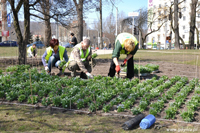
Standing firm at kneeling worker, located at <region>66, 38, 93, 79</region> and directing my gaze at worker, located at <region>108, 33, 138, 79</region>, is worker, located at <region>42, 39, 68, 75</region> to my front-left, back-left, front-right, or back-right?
back-left

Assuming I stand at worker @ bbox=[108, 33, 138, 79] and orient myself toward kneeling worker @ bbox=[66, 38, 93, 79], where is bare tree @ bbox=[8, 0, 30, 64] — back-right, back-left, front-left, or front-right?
front-right

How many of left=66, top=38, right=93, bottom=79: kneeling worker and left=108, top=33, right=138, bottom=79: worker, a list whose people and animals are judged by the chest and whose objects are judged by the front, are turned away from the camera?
0

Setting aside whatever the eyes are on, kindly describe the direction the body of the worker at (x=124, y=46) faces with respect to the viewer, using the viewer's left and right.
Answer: facing the viewer

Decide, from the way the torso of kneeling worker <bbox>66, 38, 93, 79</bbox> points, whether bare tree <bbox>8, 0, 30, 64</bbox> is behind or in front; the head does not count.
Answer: behind

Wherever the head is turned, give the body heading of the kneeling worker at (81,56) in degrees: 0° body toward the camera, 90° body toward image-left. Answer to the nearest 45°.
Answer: approximately 315°
